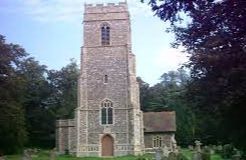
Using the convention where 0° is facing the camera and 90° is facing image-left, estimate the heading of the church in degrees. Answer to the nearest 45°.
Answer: approximately 0°
